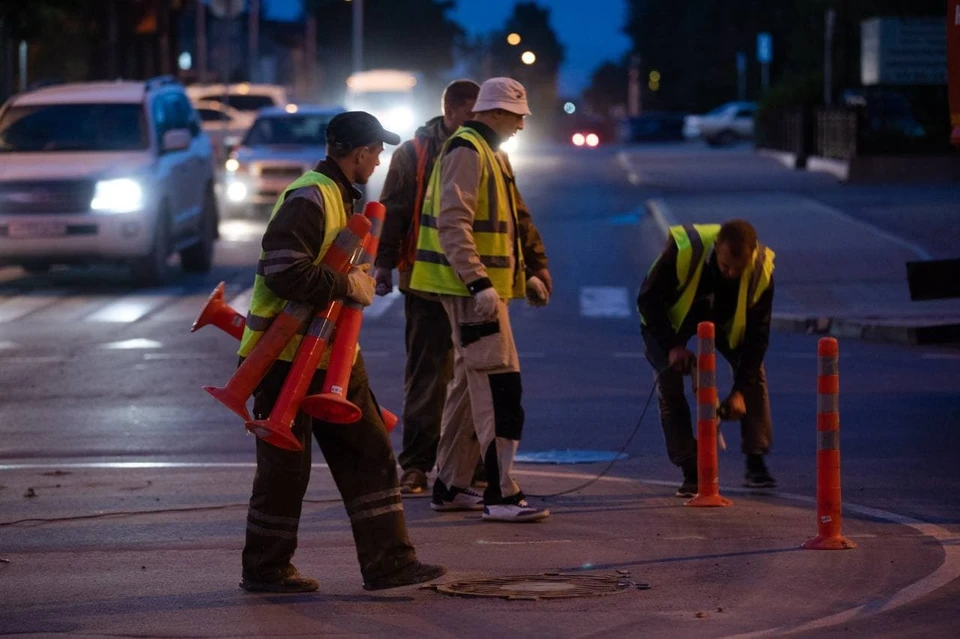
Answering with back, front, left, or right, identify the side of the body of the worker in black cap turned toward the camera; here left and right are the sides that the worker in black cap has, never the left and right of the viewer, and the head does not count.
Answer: right

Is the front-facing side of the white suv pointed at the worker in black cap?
yes

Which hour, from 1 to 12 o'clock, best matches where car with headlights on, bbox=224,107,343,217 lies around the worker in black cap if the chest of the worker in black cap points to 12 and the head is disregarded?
The car with headlights on is roughly at 9 o'clock from the worker in black cap.

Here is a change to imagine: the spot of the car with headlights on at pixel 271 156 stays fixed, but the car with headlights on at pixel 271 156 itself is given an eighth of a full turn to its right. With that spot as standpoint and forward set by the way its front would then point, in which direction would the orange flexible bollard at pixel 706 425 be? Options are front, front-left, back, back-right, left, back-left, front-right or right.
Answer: front-left

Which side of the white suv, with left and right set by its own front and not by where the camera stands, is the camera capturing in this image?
front

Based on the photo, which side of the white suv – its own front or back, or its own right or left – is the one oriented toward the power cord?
front

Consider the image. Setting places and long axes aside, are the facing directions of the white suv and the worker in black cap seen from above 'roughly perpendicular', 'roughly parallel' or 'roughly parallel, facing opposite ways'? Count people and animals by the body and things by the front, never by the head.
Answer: roughly perpendicular

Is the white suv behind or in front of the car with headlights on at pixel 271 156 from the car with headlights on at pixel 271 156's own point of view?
in front

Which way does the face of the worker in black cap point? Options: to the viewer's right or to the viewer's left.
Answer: to the viewer's right

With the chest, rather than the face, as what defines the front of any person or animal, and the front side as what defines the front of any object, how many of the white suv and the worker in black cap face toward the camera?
1

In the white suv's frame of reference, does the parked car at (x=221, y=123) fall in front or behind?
behind

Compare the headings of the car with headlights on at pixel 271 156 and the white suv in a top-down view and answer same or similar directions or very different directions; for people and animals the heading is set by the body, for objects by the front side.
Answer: same or similar directions

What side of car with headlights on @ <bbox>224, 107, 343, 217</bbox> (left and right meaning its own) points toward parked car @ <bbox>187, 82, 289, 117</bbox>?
back

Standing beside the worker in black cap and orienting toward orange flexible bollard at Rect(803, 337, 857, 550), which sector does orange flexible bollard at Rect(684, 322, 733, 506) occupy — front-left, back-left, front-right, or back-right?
front-left

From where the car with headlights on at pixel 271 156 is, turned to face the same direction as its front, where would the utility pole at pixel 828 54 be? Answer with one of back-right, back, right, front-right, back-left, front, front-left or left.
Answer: back-left

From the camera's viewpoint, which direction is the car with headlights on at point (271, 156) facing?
toward the camera

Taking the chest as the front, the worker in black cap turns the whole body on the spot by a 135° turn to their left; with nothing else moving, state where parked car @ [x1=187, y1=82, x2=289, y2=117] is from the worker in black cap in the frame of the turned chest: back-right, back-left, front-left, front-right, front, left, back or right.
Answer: front-right
